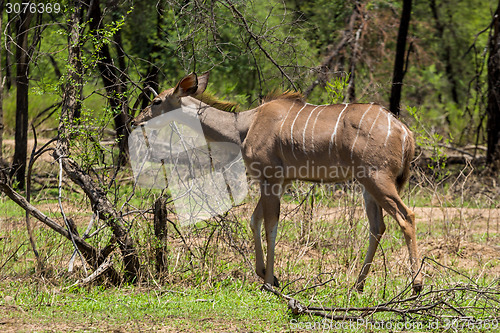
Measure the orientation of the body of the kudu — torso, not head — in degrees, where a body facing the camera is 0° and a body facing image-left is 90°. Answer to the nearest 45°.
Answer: approximately 90°
